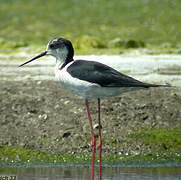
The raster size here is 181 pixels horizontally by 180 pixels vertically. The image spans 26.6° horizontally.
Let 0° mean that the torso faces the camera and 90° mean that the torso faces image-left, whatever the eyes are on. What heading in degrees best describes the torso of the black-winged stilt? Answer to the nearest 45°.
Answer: approximately 90°
